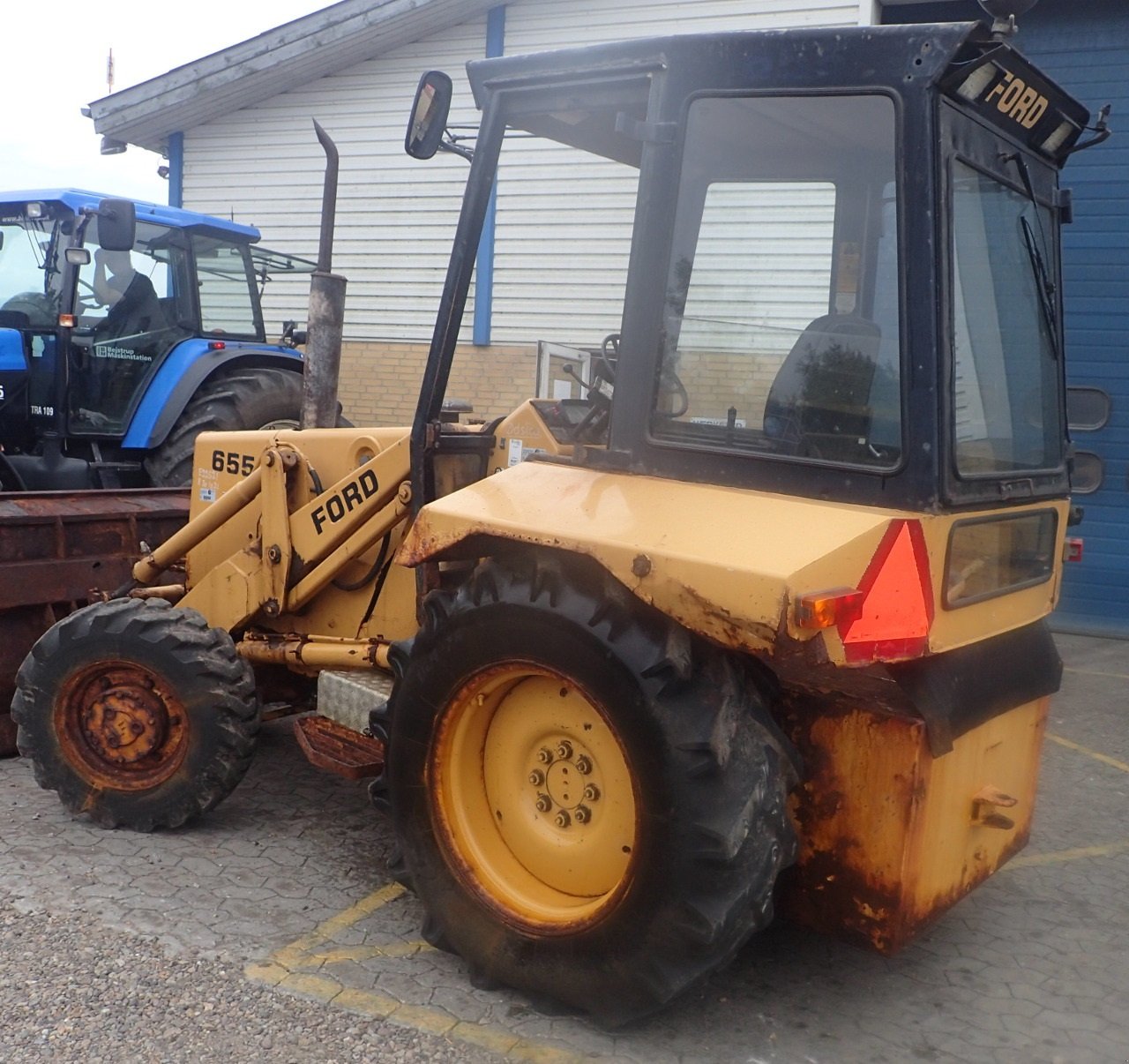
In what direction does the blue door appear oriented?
toward the camera

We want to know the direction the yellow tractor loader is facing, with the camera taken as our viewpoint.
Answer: facing away from the viewer and to the left of the viewer

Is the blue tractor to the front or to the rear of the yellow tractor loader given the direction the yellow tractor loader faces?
to the front

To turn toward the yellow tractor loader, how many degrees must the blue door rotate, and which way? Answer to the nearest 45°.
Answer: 0° — it already faces it

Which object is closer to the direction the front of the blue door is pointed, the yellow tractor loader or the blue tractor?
the yellow tractor loader

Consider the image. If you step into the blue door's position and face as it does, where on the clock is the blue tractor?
The blue tractor is roughly at 2 o'clock from the blue door.

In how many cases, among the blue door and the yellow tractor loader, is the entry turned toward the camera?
1

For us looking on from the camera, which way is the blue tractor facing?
facing the viewer and to the left of the viewer

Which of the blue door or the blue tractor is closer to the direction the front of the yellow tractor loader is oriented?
the blue tractor

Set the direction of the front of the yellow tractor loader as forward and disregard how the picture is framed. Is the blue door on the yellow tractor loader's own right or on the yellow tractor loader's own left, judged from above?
on the yellow tractor loader's own right
